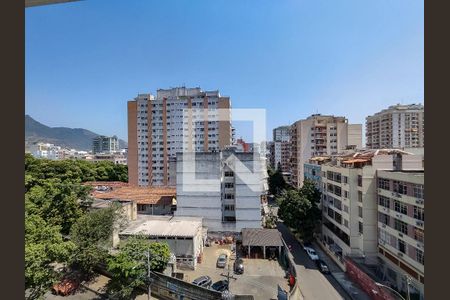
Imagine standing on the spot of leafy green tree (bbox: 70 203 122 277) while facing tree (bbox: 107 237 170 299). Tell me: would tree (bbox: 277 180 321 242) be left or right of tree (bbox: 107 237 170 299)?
left

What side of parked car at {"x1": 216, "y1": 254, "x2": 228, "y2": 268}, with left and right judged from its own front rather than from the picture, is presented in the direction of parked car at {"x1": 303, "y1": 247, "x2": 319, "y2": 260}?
left

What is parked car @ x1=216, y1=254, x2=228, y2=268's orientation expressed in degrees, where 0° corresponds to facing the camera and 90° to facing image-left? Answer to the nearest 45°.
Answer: approximately 0°

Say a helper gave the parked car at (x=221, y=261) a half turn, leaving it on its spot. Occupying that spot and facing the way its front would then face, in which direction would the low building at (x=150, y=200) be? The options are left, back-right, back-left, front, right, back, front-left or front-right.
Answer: front-left

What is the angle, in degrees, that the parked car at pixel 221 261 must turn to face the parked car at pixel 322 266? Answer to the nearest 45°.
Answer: approximately 90° to its left

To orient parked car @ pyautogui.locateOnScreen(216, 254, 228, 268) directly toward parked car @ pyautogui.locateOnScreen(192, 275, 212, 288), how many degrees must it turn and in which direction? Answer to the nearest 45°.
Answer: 0° — it already faces it

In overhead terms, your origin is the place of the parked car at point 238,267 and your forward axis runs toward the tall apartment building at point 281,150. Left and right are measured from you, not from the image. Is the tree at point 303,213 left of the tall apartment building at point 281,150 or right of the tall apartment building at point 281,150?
right

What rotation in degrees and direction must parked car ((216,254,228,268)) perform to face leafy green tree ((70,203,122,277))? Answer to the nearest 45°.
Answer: approximately 45° to its right
